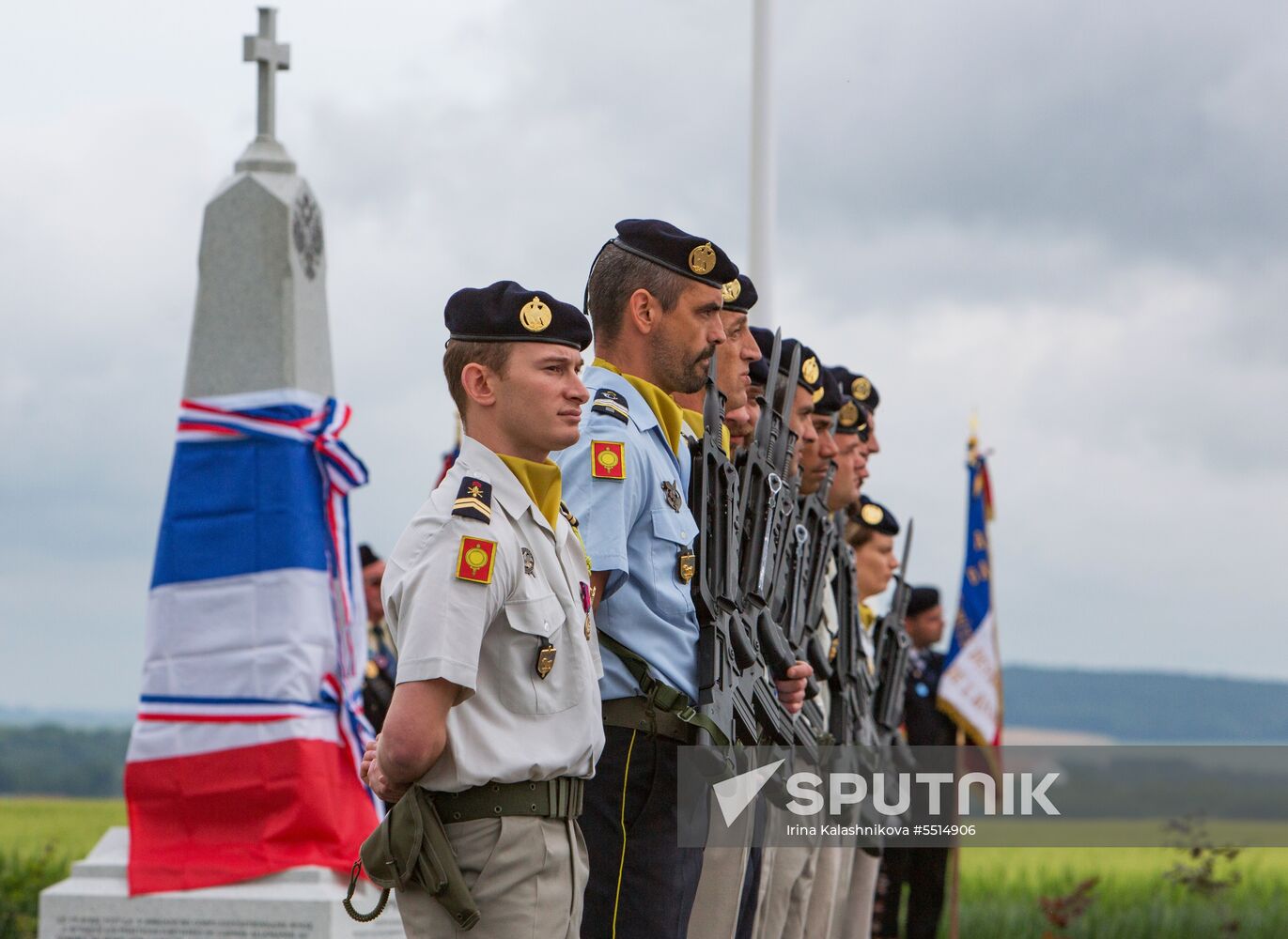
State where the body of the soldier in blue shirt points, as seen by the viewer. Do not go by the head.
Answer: to the viewer's right

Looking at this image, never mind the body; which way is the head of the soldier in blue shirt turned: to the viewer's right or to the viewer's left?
to the viewer's right

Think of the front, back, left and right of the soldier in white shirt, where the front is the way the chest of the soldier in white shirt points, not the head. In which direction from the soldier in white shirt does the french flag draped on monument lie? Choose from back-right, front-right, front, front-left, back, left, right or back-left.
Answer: back-left

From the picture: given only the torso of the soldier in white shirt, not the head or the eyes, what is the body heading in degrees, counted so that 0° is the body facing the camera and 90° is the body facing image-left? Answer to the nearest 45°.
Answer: approximately 315°

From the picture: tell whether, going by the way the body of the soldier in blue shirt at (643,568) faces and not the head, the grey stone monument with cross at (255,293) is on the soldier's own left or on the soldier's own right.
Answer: on the soldier's own left
